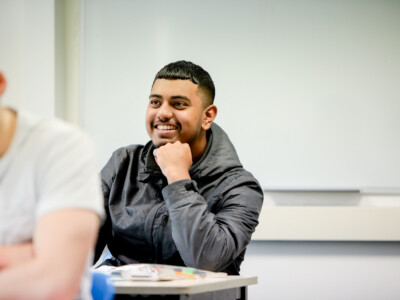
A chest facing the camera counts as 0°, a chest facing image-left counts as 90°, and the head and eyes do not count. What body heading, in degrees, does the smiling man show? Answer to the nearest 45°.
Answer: approximately 45°

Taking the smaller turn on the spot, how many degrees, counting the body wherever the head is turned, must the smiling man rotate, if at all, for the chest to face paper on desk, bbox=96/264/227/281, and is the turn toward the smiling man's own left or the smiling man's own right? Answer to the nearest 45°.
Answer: approximately 45° to the smiling man's own left
